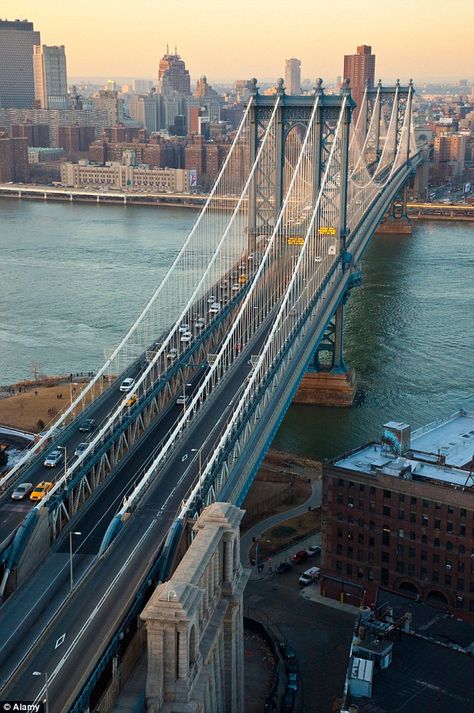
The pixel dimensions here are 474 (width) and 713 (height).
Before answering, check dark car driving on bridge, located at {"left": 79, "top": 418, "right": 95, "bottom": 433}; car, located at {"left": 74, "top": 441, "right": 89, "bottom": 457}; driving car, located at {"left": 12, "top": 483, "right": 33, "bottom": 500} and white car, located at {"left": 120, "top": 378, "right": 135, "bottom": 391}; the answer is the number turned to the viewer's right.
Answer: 0

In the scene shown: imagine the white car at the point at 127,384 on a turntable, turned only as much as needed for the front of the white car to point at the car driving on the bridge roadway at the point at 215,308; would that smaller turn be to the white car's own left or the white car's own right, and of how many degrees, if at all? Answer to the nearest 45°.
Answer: approximately 135° to the white car's own right

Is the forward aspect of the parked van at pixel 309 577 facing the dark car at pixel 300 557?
no

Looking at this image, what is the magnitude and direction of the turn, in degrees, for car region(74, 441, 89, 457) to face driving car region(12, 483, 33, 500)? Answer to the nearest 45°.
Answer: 0° — it already faces it

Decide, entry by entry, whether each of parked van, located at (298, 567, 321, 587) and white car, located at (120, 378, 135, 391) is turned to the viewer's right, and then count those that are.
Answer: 0

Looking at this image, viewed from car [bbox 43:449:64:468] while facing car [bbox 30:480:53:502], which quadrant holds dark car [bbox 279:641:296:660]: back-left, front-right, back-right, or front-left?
front-left

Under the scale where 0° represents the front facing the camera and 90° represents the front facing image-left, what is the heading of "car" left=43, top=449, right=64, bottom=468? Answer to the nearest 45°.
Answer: approximately 45°

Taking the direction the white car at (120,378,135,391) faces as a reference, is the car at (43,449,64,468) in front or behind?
in front

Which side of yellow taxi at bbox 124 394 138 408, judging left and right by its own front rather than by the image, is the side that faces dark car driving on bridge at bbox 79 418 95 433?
front

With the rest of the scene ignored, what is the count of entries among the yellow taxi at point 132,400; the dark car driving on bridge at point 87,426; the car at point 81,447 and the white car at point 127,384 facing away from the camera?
0
